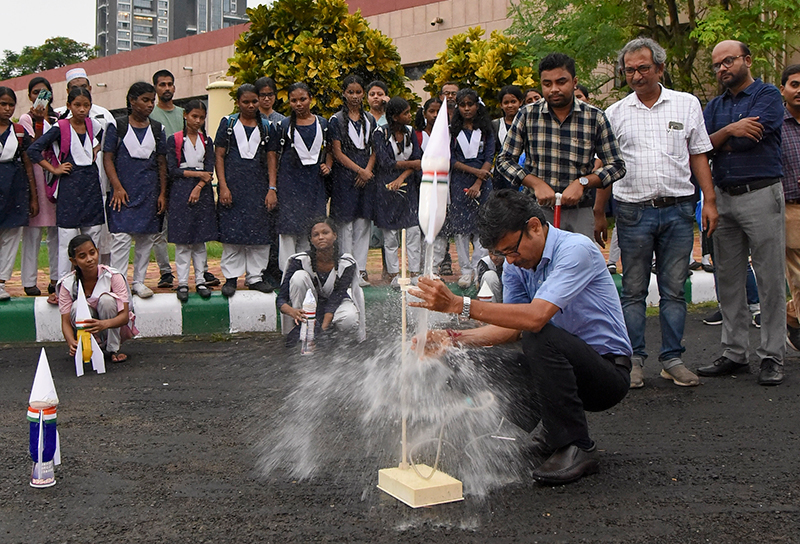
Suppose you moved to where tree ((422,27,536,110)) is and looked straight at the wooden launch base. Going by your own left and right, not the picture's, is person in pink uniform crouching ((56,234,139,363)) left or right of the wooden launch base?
right

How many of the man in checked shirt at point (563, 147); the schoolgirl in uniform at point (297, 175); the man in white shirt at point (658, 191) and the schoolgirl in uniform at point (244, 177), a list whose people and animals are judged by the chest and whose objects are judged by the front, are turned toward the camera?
4

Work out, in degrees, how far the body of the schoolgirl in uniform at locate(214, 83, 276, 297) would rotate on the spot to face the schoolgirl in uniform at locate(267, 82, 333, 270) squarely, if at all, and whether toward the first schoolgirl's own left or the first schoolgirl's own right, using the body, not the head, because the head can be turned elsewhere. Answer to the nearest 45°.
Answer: approximately 90° to the first schoolgirl's own left

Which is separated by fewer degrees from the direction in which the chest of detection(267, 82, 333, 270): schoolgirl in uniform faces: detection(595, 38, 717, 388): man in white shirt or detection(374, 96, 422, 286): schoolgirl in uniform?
the man in white shirt

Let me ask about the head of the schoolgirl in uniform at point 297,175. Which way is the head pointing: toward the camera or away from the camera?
toward the camera

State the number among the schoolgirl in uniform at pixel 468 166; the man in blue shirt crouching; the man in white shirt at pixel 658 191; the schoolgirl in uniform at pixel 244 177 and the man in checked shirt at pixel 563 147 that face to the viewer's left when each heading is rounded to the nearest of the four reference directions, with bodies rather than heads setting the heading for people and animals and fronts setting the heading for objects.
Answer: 1

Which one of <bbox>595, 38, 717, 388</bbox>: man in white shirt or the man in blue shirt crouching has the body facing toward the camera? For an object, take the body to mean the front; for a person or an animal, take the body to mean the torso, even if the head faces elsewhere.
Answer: the man in white shirt

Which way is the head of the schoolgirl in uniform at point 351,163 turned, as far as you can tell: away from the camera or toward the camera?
toward the camera

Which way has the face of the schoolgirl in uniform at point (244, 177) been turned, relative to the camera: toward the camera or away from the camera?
toward the camera

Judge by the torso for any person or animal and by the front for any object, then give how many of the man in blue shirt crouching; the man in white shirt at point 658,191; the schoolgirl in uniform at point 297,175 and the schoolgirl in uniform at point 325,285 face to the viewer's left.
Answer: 1

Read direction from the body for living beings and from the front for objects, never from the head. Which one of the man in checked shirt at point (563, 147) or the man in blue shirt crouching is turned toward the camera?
the man in checked shirt

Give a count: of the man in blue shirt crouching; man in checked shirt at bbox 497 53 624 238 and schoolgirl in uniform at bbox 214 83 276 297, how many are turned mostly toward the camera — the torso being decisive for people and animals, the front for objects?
2

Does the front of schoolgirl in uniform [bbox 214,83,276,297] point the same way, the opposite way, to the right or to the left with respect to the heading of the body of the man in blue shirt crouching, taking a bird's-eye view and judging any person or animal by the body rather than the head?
to the left

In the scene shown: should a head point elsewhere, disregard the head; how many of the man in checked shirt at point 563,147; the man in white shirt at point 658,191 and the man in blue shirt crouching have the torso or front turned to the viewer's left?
1

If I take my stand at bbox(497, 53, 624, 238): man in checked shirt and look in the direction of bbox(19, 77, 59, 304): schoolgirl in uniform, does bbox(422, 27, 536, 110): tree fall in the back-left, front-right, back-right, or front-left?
front-right

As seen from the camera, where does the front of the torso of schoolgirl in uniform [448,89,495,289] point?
toward the camera

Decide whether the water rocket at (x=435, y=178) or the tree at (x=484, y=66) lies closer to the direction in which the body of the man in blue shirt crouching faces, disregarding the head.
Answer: the water rocket

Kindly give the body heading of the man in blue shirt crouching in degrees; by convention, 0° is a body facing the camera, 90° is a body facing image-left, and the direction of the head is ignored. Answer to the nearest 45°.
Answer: approximately 90°

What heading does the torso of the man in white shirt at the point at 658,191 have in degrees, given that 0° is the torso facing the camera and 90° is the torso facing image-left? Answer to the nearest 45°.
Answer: approximately 0°

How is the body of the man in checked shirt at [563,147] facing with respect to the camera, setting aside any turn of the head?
toward the camera

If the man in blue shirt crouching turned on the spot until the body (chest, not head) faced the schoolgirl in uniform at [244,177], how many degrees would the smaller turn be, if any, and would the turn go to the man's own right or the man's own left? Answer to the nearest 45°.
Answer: approximately 45° to the man's own right
